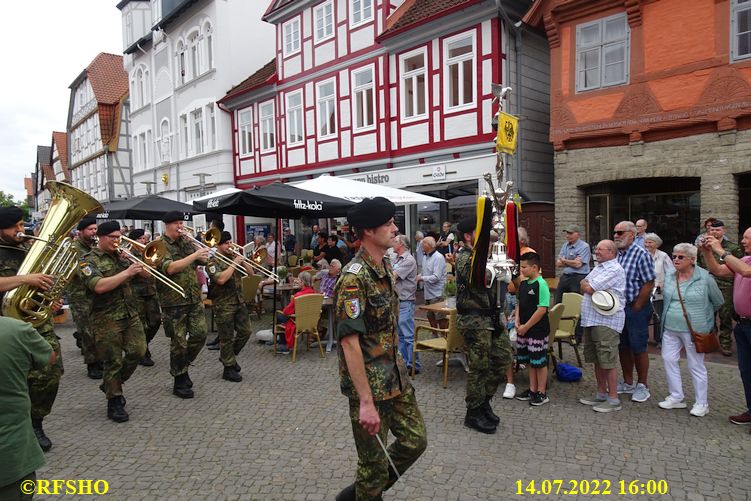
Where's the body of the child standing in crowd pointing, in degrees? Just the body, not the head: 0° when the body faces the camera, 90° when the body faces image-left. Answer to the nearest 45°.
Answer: approximately 45°

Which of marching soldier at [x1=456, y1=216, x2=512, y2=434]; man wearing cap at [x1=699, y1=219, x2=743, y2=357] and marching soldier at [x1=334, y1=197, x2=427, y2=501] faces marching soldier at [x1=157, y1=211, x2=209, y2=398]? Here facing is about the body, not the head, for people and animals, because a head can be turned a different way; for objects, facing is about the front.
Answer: the man wearing cap

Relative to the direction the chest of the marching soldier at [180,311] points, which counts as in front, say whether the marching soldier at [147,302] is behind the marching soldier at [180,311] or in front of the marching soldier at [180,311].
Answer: behind

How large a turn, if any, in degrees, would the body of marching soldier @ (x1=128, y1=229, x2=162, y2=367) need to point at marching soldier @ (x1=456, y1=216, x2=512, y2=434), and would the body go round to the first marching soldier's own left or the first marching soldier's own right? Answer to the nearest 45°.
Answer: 0° — they already face them

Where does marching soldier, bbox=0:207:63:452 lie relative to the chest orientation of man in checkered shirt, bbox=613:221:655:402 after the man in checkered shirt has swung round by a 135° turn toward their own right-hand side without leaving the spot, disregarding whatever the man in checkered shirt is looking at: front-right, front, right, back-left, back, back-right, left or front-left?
back-left

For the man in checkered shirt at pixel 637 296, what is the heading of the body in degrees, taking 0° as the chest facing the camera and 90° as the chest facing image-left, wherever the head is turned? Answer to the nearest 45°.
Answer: approximately 45°

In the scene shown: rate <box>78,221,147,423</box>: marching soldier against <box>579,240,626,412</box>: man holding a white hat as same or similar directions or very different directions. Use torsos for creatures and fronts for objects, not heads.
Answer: very different directions

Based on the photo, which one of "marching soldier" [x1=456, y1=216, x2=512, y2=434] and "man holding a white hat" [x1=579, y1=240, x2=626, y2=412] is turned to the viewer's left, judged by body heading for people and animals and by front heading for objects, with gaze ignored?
the man holding a white hat

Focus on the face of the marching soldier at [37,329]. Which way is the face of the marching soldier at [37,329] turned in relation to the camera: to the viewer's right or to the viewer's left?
to the viewer's right

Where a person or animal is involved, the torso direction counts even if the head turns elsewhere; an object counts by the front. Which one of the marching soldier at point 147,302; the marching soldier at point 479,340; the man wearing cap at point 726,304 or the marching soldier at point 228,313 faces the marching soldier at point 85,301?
the man wearing cap

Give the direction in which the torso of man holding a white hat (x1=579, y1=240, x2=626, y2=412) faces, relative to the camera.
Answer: to the viewer's left

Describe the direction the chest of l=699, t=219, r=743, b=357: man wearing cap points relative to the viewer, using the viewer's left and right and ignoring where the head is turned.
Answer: facing the viewer and to the left of the viewer
